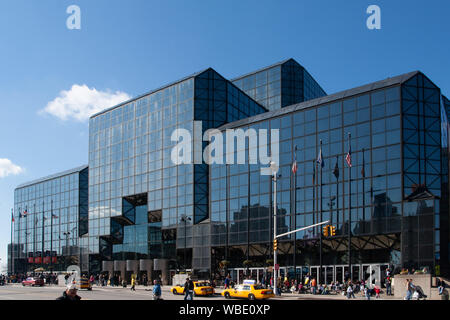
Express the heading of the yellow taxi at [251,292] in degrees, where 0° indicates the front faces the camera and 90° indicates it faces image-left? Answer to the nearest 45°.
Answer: approximately 135°

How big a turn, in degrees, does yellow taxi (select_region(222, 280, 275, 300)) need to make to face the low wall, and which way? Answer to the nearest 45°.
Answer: approximately 135° to its right
